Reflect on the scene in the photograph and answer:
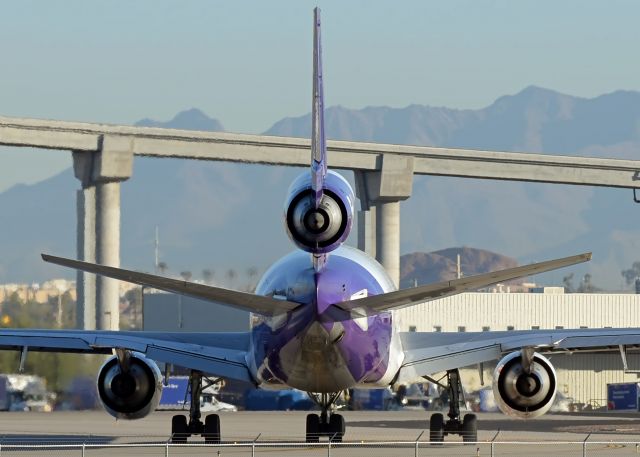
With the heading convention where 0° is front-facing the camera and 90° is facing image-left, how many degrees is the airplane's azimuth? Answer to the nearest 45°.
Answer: approximately 180°
